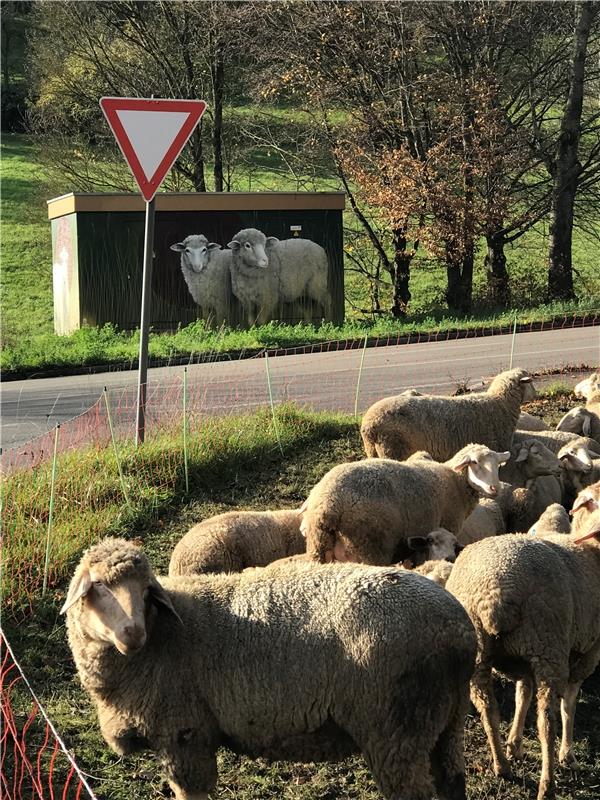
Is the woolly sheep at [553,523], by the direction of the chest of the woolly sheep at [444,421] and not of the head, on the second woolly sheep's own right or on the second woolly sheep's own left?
on the second woolly sheep's own right

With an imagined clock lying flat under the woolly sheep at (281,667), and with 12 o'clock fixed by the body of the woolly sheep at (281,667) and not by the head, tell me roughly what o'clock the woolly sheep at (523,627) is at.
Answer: the woolly sheep at (523,627) is roughly at 5 o'clock from the woolly sheep at (281,667).

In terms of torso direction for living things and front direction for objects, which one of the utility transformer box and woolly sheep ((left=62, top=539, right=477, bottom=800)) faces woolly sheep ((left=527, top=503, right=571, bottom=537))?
the utility transformer box

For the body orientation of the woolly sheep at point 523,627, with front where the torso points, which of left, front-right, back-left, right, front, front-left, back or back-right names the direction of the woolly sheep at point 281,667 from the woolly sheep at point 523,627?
back

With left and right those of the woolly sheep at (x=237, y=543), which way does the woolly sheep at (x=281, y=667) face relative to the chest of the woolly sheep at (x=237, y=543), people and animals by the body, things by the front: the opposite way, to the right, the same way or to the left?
the opposite way

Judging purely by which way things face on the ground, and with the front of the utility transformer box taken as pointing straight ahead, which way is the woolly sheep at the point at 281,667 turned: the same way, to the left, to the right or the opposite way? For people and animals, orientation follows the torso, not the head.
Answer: to the right

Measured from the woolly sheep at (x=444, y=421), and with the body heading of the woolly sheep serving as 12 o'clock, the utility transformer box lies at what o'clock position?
The utility transformer box is roughly at 8 o'clock from the woolly sheep.

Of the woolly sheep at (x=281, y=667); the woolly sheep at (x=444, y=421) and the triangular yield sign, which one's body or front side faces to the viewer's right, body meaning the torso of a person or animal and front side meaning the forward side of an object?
the woolly sheep at (x=444, y=421)

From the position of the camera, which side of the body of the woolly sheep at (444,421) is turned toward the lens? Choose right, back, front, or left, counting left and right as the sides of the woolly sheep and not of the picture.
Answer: right

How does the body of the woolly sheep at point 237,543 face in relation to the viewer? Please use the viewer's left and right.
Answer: facing to the right of the viewer

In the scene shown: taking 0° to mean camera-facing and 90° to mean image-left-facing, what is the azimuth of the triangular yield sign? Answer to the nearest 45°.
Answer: approximately 0°

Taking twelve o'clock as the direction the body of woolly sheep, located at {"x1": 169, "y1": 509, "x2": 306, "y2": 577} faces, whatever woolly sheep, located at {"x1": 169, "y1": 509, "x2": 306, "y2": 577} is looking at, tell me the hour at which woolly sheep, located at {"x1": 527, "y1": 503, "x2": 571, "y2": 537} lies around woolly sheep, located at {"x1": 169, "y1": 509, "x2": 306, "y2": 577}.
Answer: woolly sheep, located at {"x1": 527, "y1": 503, "x2": 571, "y2": 537} is roughly at 12 o'clock from woolly sheep, located at {"x1": 169, "y1": 509, "x2": 306, "y2": 577}.
